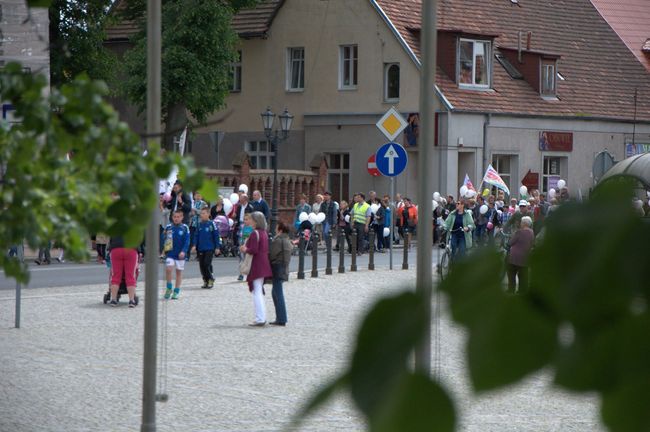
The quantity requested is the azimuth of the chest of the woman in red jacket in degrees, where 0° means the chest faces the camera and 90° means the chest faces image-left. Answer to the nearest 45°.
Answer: approximately 90°

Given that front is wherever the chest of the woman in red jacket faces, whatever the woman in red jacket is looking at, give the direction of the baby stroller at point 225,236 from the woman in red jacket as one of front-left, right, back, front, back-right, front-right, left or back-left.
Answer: right

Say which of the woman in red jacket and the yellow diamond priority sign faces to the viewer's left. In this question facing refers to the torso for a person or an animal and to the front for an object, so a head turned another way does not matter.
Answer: the woman in red jacket

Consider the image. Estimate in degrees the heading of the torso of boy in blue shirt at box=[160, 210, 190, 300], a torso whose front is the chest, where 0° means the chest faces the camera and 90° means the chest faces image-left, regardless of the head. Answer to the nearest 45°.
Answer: approximately 0°

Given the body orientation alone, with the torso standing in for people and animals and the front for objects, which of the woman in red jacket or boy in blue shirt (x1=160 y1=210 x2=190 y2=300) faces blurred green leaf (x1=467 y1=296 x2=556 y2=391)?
the boy in blue shirt

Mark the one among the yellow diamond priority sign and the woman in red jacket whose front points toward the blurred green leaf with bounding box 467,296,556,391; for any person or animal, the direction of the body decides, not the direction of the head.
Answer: the yellow diamond priority sign

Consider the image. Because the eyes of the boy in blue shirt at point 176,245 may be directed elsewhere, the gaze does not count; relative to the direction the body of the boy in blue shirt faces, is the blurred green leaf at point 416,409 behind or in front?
in front

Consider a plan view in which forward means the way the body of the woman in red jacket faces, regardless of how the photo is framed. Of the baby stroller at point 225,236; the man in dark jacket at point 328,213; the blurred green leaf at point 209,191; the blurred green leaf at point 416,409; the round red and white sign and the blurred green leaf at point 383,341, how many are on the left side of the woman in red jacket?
3

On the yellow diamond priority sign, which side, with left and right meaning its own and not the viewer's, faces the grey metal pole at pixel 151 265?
front

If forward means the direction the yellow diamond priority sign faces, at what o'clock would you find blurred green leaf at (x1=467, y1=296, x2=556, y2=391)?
The blurred green leaf is roughly at 12 o'clock from the yellow diamond priority sign.

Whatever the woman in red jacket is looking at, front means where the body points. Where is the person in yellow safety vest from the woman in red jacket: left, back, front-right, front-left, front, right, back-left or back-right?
right

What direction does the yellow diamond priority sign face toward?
toward the camera

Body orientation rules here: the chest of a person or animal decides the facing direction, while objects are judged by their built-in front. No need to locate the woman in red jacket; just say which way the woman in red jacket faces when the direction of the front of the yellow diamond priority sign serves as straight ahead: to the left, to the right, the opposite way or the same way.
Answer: to the right

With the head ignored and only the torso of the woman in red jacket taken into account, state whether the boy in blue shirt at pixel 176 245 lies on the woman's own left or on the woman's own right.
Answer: on the woman's own right

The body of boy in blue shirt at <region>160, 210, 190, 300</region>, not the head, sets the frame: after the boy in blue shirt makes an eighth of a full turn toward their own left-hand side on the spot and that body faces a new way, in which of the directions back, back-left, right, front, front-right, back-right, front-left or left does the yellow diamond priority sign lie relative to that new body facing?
left
